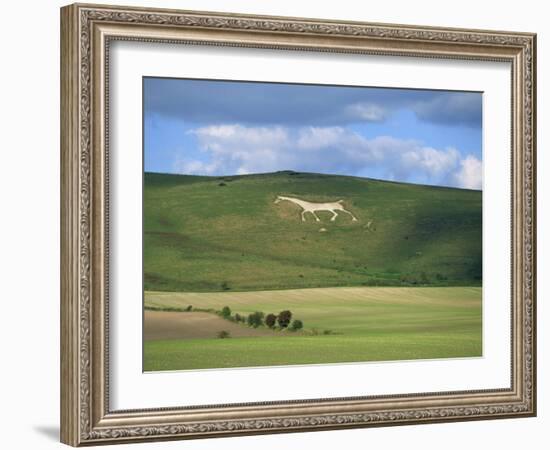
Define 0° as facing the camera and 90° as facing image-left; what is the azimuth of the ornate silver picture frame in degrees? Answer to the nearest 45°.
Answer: approximately 315°
